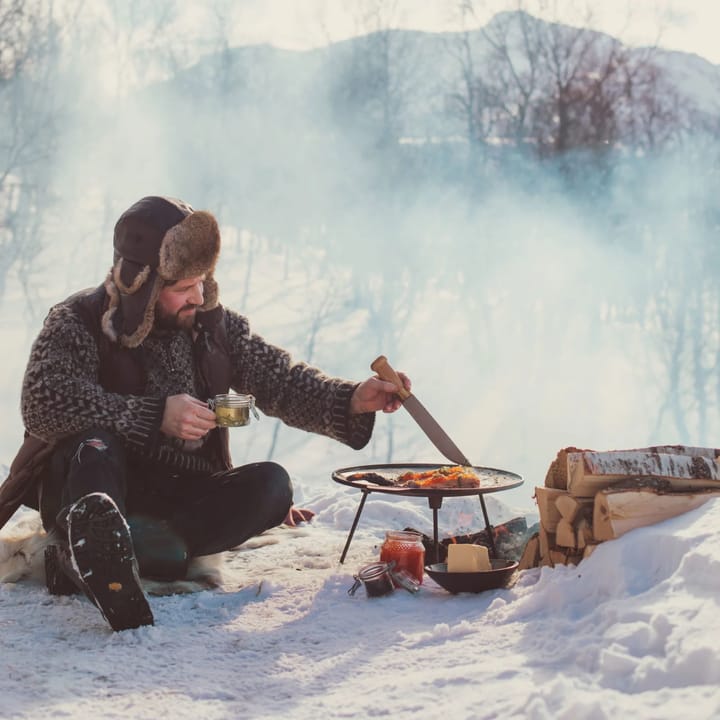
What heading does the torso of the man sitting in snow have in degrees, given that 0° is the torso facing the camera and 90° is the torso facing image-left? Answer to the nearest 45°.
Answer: approximately 315°

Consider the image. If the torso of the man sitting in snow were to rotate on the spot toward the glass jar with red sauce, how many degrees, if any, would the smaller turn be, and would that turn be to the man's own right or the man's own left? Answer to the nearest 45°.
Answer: approximately 45° to the man's own left

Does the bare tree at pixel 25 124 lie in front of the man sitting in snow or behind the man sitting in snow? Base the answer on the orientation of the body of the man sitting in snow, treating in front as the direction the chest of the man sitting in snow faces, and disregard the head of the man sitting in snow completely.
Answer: behind

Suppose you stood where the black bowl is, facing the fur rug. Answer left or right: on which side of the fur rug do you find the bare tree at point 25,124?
right

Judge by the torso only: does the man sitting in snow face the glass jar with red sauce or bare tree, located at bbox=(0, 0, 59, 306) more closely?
the glass jar with red sauce

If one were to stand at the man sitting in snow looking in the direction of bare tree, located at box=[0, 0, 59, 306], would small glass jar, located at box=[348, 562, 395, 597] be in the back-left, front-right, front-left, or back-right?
back-right
